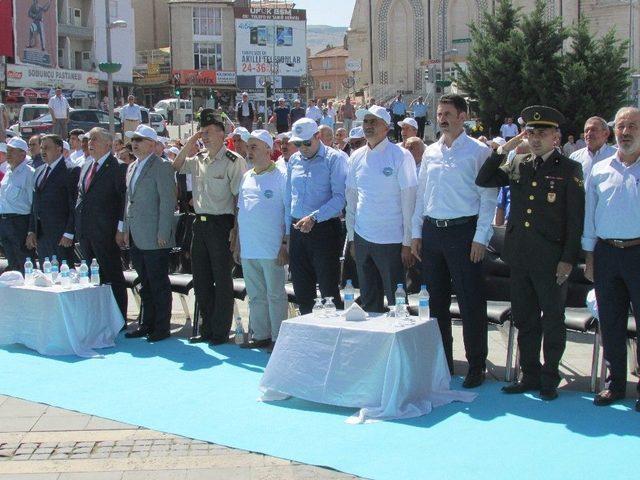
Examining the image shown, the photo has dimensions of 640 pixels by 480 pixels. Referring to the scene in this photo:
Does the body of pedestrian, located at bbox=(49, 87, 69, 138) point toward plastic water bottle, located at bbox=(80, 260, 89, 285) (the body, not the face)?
yes

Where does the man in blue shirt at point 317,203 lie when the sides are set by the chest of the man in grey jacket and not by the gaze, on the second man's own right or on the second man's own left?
on the second man's own left

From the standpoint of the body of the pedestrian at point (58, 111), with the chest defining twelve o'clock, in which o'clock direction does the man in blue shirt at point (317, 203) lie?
The man in blue shirt is roughly at 12 o'clock from the pedestrian.

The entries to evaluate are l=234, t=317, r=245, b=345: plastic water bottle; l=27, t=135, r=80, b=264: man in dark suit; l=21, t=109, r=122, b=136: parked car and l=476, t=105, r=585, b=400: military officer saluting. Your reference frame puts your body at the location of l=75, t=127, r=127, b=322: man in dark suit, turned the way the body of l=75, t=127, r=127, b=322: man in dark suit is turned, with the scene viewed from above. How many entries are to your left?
2

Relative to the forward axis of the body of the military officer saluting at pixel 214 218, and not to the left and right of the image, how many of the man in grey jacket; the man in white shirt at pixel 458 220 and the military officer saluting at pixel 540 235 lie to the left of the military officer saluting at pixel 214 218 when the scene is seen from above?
2

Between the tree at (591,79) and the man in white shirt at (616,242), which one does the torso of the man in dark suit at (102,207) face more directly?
the man in white shirt

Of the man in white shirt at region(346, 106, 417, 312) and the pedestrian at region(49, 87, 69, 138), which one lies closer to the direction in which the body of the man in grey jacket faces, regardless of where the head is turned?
the man in white shirt

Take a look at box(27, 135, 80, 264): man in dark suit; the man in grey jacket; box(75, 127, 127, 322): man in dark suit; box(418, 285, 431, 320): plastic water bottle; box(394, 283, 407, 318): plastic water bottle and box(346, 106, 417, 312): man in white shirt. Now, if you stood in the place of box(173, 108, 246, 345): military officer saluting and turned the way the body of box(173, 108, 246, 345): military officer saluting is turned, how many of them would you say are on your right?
3

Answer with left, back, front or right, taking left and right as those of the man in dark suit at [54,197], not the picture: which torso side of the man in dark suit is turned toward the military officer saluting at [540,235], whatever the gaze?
left

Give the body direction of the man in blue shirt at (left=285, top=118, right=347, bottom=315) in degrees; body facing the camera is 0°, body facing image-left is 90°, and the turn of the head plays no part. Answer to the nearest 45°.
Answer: approximately 45°

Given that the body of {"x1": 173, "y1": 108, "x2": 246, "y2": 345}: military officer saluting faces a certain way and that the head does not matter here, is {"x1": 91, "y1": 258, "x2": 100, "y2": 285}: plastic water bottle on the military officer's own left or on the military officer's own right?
on the military officer's own right
